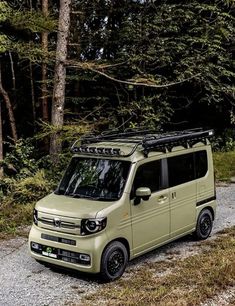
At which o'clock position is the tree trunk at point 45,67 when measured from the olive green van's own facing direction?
The tree trunk is roughly at 4 o'clock from the olive green van.

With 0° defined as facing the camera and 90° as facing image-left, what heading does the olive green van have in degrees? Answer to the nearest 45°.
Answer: approximately 45°

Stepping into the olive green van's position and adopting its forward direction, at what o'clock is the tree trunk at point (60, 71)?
The tree trunk is roughly at 4 o'clock from the olive green van.
